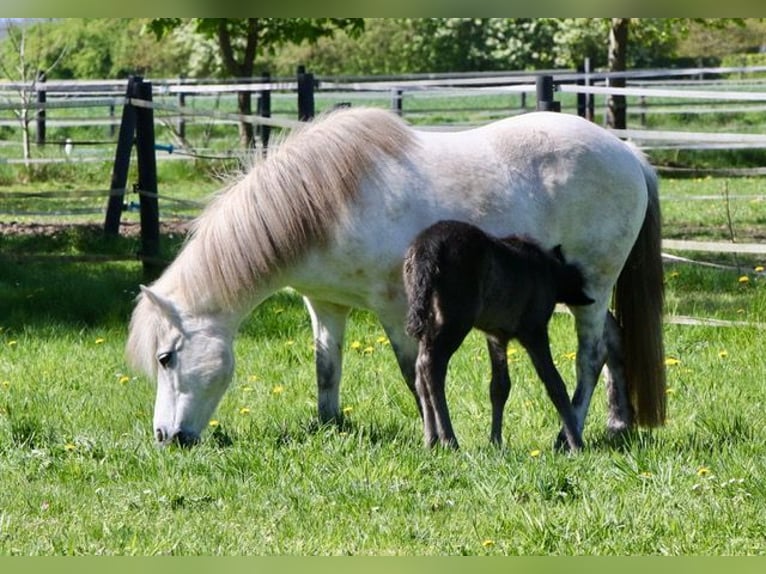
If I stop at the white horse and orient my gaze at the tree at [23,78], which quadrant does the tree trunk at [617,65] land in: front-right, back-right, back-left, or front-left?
front-right

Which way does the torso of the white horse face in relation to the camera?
to the viewer's left

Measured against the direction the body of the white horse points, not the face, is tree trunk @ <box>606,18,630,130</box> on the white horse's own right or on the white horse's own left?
on the white horse's own right

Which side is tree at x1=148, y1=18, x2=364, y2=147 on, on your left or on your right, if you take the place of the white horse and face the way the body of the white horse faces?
on your right

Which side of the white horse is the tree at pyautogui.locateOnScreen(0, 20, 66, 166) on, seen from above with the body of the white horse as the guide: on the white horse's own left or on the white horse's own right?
on the white horse's own right
